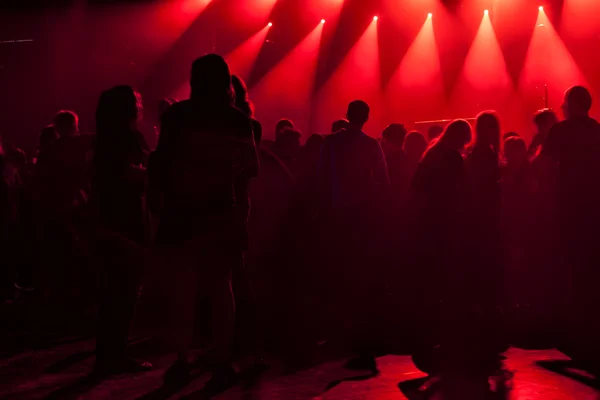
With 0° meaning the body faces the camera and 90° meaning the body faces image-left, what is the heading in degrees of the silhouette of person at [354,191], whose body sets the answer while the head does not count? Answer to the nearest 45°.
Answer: approximately 180°

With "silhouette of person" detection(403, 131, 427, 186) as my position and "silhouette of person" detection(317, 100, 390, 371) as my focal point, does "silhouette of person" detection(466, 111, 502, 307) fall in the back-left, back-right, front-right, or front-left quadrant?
front-left

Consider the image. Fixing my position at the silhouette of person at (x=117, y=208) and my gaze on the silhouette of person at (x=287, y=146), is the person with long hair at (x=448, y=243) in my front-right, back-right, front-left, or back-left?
front-right

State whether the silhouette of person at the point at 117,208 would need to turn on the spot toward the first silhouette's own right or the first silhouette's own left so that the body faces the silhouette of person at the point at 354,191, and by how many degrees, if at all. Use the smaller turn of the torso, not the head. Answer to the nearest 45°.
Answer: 0° — they already face them

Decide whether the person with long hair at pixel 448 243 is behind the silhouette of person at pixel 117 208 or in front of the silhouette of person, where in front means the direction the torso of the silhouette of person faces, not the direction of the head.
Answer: in front

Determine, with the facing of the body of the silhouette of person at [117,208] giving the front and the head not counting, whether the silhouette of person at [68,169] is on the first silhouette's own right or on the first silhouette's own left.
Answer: on the first silhouette's own left

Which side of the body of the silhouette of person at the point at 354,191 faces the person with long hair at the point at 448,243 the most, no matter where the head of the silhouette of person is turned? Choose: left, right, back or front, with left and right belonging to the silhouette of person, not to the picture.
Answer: right

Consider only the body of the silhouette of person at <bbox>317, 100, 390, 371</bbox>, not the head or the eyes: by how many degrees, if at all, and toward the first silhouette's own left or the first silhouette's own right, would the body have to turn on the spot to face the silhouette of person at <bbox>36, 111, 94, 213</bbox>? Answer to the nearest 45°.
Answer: approximately 90° to the first silhouette's own left
